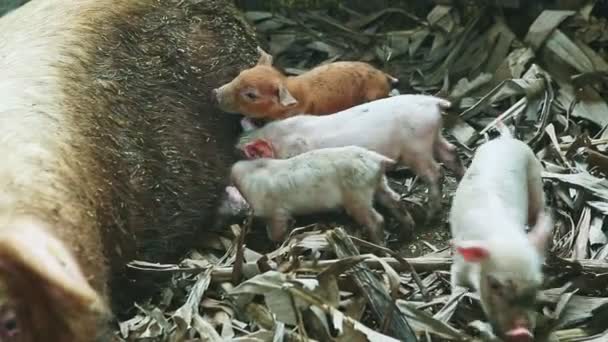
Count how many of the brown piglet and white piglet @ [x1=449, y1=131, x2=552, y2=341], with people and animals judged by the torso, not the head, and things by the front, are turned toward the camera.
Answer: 1

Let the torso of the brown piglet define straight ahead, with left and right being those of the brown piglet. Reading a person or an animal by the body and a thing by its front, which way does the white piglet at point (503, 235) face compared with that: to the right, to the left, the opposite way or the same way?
to the left

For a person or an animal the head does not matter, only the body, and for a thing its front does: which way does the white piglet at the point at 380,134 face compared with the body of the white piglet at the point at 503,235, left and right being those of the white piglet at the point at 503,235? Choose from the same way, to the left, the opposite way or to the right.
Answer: to the right

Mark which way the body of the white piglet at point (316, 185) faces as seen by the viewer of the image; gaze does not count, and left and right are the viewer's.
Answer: facing to the left of the viewer

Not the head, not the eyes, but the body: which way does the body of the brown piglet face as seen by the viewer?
to the viewer's left

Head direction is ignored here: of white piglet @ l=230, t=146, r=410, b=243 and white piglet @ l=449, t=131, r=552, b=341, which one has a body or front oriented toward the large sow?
white piglet @ l=230, t=146, r=410, b=243

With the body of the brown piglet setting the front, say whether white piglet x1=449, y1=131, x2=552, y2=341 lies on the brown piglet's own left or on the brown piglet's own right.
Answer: on the brown piglet's own left

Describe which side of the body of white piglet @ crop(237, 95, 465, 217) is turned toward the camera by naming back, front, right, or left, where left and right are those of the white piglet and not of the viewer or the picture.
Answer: left
